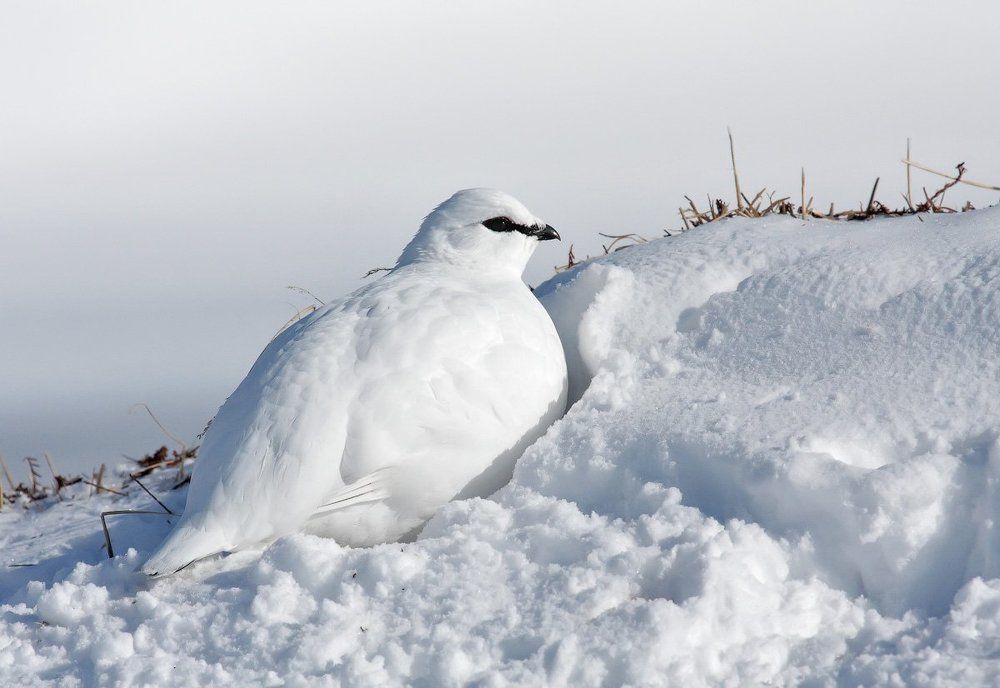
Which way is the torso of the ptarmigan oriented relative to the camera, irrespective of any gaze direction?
to the viewer's right
